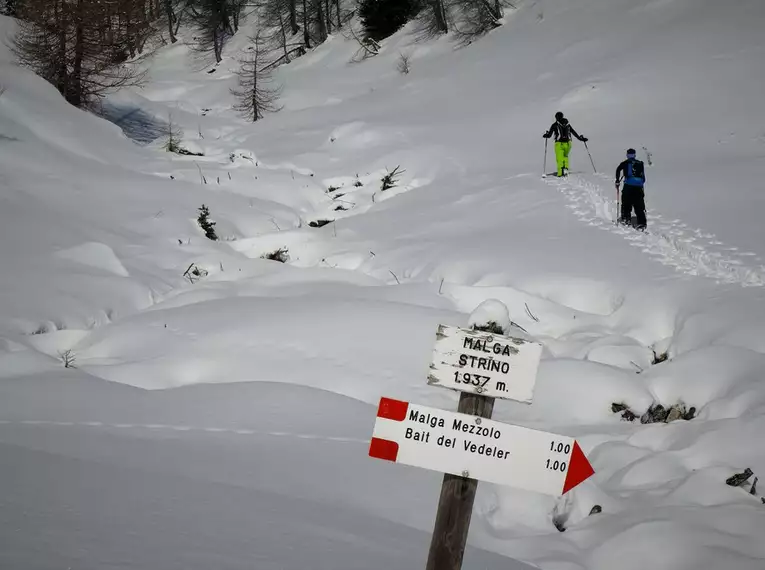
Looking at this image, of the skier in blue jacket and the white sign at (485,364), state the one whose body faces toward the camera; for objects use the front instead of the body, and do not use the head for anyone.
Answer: the white sign

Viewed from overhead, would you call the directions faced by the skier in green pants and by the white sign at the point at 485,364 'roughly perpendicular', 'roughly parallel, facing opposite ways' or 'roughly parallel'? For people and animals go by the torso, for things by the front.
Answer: roughly parallel, facing opposite ways

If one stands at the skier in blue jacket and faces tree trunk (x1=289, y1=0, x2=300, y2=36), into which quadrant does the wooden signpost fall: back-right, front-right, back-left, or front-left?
back-left

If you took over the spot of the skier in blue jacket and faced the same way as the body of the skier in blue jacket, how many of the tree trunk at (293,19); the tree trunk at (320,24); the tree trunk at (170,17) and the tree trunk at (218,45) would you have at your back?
0

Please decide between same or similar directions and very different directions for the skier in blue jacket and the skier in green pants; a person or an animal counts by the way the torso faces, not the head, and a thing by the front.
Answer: same or similar directions

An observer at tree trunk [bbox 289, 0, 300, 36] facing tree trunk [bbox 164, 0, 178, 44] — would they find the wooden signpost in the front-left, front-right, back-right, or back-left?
back-left

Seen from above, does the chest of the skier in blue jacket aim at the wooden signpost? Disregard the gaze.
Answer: no

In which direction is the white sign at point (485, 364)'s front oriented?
toward the camera

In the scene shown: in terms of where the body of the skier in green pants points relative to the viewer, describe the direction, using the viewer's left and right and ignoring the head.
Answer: facing away from the viewer

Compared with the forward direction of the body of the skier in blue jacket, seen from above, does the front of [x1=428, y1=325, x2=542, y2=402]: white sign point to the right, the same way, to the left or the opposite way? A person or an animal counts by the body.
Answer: the opposite way

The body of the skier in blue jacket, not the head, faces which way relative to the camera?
away from the camera

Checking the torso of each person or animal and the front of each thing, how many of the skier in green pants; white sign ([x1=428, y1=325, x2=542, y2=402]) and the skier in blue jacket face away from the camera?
2

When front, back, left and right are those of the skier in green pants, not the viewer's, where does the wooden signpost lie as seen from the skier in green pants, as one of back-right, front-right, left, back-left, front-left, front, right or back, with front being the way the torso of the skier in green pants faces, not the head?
back

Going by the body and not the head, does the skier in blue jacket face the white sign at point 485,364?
no

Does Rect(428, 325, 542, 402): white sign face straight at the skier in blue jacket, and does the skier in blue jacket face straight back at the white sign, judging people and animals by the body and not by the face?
no

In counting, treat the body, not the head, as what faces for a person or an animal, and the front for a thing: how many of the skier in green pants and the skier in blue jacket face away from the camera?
2

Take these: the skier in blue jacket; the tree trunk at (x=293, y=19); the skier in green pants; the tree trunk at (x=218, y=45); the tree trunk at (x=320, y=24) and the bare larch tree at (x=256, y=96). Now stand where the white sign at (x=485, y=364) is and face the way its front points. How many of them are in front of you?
0

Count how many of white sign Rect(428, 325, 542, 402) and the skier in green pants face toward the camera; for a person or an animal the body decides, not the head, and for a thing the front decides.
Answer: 1
